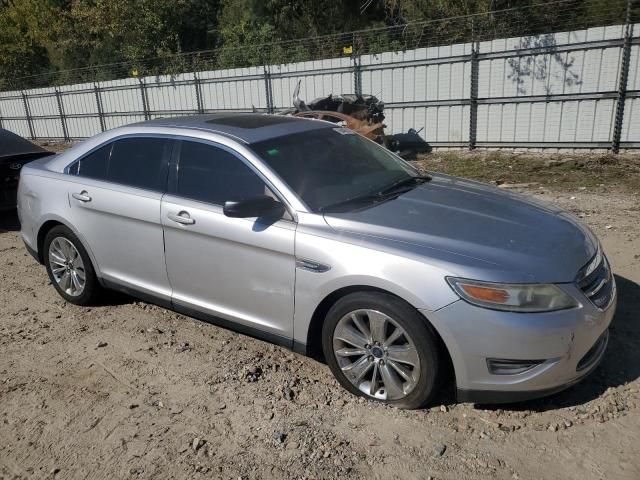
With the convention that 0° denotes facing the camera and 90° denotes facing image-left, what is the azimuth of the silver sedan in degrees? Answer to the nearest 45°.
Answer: approximately 315°

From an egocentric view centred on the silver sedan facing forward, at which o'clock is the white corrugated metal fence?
The white corrugated metal fence is roughly at 8 o'clock from the silver sedan.

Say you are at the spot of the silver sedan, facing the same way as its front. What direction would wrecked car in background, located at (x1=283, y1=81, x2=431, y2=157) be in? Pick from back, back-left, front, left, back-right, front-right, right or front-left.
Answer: back-left

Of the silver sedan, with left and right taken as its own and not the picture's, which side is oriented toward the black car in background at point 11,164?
back
